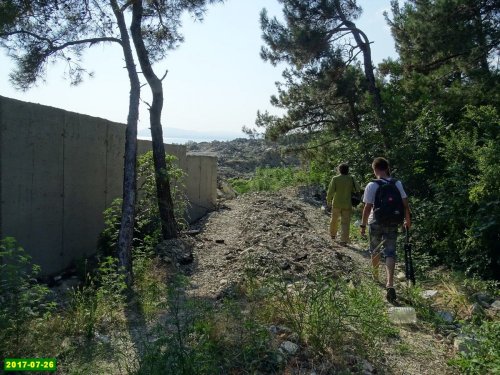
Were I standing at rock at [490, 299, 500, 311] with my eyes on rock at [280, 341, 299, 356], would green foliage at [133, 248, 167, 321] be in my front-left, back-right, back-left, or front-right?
front-right

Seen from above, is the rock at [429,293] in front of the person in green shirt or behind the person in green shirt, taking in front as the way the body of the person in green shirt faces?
behind

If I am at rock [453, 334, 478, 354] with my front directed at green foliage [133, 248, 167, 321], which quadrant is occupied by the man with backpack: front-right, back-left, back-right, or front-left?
front-right

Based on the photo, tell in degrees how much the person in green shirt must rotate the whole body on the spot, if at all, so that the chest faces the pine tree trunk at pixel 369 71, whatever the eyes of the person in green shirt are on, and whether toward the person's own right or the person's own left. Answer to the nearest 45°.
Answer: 0° — they already face it

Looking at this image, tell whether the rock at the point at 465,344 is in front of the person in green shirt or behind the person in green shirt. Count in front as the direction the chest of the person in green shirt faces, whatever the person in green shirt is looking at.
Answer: behind

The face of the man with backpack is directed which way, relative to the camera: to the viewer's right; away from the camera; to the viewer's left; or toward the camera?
away from the camera

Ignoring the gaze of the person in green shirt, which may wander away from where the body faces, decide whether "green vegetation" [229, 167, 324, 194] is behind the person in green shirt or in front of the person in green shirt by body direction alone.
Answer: in front

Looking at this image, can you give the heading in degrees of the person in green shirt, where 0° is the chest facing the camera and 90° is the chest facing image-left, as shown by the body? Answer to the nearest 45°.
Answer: approximately 180°

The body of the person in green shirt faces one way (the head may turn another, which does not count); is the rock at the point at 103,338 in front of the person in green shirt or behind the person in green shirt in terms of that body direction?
behind

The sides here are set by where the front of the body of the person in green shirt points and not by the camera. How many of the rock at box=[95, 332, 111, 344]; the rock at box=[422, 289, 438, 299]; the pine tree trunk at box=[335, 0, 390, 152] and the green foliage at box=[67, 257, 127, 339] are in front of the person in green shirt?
1

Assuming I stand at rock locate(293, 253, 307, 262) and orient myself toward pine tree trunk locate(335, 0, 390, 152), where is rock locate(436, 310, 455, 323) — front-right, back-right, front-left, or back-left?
back-right

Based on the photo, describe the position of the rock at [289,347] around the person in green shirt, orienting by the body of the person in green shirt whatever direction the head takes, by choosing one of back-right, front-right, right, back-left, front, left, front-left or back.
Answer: back

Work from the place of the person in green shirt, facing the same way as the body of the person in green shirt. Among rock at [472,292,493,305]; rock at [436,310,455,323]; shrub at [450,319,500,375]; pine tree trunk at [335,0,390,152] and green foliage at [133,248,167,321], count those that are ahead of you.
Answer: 1

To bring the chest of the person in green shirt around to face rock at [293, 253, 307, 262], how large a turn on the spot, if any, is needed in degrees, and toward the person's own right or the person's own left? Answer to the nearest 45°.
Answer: approximately 180°

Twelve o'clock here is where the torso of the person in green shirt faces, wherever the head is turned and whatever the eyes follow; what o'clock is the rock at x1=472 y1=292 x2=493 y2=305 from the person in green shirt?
The rock is roughly at 5 o'clock from the person in green shirt.
